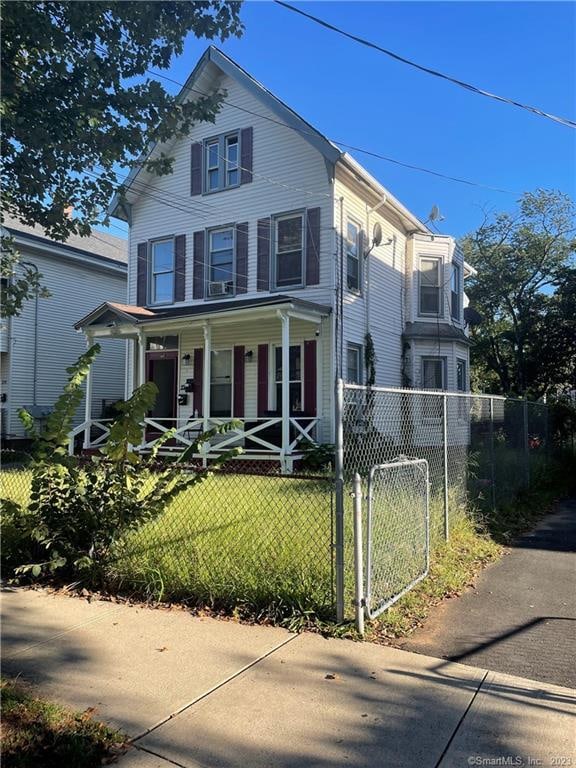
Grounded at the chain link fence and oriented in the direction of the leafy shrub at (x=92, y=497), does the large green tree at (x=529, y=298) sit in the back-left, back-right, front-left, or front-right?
back-right

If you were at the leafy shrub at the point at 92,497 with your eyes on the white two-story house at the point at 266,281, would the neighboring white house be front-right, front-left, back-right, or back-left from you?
front-left

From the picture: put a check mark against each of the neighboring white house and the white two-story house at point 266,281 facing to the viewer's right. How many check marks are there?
0

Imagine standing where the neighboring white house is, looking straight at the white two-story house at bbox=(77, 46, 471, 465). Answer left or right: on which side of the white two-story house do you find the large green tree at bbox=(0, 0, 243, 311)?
right

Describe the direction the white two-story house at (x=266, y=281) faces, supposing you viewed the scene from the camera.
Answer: facing the viewer and to the left of the viewer

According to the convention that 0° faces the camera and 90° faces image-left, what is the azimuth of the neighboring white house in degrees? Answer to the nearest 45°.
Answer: approximately 45°

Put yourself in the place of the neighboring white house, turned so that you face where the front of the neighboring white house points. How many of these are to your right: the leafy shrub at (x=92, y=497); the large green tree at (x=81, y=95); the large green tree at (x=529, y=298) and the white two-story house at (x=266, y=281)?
0

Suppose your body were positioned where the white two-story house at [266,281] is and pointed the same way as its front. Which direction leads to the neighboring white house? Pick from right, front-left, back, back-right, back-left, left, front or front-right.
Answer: right

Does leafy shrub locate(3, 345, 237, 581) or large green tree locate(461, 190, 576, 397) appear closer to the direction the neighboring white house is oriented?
the leafy shrub

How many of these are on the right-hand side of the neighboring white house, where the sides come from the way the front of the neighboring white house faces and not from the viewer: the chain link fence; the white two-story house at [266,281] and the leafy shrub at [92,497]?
0

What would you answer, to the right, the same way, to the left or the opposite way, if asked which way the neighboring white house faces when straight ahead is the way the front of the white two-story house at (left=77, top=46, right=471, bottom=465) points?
the same way

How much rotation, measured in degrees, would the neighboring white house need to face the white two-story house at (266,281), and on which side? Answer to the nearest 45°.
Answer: approximately 90° to its left

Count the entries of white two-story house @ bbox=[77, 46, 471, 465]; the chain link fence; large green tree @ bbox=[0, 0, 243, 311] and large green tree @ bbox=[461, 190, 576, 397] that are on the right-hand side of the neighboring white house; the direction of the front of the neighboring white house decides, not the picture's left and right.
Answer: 0

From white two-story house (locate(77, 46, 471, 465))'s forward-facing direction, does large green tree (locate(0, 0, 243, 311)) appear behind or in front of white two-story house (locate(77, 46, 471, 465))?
in front

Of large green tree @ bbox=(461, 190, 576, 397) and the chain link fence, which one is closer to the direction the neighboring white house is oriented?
the chain link fence

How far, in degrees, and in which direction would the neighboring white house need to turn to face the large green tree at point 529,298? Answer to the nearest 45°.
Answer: approximately 135° to its left

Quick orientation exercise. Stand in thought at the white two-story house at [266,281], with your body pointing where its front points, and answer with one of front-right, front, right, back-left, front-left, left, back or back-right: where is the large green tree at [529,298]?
back

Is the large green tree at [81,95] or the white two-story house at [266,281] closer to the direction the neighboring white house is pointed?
the large green tree
